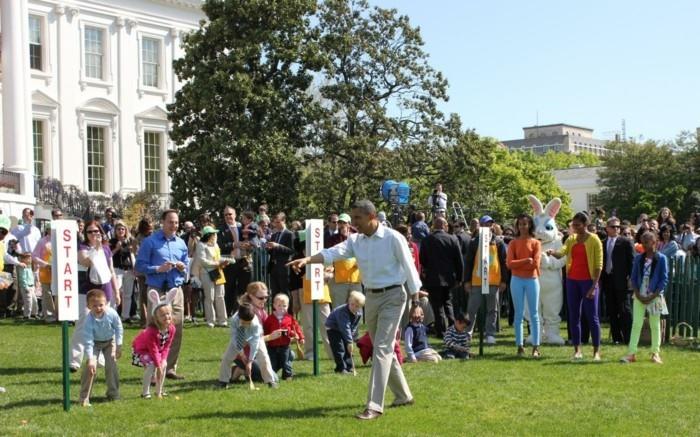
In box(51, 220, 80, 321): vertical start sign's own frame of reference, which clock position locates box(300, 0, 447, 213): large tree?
The large tree is roughly at 7 o'clock from the vertical start sign.

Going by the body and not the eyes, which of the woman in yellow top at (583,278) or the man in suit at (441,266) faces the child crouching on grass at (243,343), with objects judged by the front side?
the woman in yellow top

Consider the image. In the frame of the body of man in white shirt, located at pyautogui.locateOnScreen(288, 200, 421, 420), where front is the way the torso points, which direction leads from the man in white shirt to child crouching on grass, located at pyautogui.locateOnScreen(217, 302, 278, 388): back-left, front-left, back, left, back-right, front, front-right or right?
right

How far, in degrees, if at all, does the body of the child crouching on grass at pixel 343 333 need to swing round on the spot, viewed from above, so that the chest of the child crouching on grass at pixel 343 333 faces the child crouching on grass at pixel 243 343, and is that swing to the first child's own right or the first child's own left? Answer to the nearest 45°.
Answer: approximately 90° to the first child's own right

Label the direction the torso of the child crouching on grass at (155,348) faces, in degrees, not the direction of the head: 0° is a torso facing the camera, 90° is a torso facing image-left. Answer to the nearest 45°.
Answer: approximately 315°
